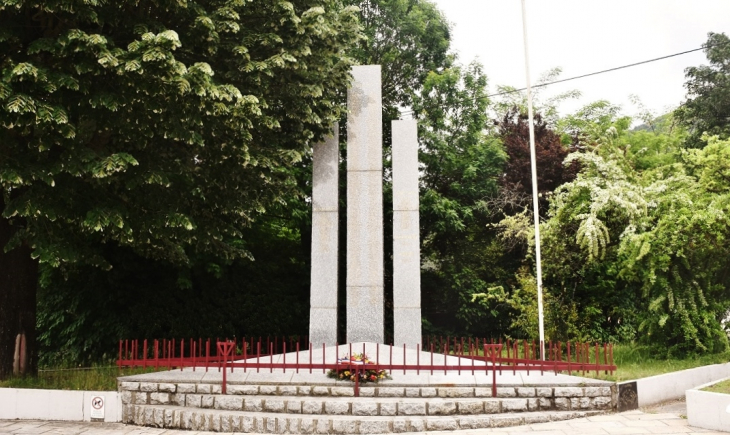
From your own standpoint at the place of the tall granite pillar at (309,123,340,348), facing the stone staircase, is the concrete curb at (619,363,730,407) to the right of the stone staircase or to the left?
left

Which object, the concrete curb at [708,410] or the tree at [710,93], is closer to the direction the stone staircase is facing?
the concrete curb

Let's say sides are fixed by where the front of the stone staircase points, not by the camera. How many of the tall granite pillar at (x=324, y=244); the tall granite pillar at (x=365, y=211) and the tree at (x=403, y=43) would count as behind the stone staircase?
3

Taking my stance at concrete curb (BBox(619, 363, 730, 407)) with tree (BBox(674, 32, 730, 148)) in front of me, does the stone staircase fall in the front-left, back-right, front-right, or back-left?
back-left

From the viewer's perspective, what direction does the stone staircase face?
toward the camera

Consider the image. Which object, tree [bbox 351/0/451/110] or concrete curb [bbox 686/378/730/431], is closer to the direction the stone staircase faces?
the concrete curb

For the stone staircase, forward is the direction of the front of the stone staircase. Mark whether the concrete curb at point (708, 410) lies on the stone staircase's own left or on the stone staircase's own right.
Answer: on the stone staircase's own left

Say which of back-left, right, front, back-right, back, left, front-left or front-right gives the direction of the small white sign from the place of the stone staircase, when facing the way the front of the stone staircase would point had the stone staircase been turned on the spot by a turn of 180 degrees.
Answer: left

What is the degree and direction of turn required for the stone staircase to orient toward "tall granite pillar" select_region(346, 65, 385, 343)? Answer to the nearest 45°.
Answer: approximately 180°

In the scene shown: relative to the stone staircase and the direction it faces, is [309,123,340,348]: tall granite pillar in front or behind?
behind

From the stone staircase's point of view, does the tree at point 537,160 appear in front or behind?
behind

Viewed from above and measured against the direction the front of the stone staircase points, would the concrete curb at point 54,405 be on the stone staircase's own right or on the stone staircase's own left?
on the stone staircase's own right

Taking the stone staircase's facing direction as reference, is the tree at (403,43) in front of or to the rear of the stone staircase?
to the rear
